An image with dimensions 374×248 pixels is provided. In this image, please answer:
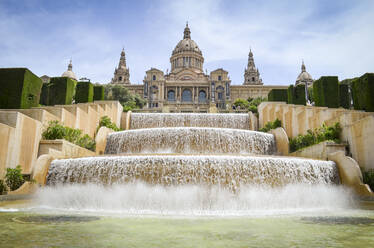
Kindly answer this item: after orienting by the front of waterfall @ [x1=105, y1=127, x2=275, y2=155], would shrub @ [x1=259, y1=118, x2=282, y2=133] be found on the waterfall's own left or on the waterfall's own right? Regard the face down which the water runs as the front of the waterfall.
on the waterfall's own left

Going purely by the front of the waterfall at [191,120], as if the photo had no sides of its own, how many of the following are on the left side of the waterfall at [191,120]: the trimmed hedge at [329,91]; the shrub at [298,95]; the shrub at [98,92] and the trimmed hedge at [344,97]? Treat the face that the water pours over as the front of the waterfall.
3

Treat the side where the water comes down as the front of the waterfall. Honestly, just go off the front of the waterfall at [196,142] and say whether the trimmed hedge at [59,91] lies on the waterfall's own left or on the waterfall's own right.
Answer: on the waterfall's own right

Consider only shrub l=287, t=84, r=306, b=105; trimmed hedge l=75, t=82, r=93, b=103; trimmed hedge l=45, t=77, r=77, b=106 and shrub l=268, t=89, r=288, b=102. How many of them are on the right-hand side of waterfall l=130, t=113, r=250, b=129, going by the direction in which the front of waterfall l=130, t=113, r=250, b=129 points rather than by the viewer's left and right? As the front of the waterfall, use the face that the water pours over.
2

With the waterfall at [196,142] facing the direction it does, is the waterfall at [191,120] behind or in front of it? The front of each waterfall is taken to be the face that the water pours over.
behind

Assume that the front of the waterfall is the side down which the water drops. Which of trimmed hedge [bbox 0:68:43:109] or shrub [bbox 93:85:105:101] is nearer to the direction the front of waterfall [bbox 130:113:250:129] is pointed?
the trimmed hedge

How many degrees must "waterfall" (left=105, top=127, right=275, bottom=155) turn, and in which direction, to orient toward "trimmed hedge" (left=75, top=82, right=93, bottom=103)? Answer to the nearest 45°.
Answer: approximately 135° to its right

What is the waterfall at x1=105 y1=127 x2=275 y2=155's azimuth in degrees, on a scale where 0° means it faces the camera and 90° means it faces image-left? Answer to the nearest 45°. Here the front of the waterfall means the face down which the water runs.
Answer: approximately 0°

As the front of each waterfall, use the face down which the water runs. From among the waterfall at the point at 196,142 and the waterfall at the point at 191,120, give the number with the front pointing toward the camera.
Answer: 2

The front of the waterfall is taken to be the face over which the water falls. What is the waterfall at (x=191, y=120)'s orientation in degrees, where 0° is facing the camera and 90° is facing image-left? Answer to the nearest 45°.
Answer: approximately 0°

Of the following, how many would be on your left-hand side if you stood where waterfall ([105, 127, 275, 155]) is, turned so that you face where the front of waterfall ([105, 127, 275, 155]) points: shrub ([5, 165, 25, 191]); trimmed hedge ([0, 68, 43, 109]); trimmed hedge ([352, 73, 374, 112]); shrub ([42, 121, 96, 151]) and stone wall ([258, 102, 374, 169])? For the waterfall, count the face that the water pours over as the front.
2

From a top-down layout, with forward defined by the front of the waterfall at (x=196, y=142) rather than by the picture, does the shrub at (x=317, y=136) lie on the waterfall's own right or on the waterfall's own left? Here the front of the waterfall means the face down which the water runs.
on the waterfall's own left

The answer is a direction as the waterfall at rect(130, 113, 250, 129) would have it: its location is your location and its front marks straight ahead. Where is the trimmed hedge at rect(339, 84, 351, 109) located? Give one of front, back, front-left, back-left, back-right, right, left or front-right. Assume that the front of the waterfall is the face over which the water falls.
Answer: left

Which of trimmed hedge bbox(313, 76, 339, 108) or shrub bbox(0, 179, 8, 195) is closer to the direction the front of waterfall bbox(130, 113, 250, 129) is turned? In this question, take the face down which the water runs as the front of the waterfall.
the shrub

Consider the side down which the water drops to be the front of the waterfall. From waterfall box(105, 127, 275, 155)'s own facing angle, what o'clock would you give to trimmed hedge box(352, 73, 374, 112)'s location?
The trimmed hedge is roughly at 9 o'clock from the waterfall.
